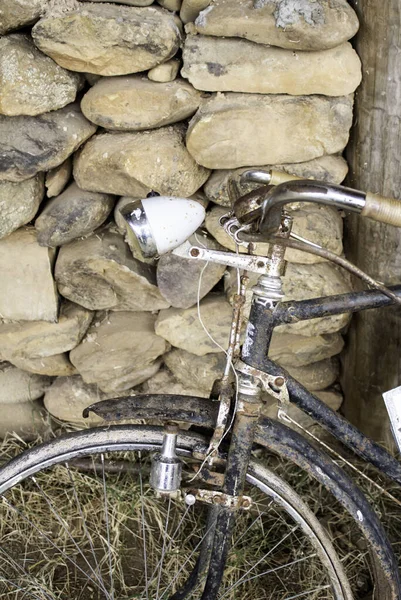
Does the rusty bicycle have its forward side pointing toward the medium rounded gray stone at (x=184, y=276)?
no

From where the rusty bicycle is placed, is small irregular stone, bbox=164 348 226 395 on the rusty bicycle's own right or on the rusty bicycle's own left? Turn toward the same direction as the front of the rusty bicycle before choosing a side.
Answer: on the rusty bicycle's own right

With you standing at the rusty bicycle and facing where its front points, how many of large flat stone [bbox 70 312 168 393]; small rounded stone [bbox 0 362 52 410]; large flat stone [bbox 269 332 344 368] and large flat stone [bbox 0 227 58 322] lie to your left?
0

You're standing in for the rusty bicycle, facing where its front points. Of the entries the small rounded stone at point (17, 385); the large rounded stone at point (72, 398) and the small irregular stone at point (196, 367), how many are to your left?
0

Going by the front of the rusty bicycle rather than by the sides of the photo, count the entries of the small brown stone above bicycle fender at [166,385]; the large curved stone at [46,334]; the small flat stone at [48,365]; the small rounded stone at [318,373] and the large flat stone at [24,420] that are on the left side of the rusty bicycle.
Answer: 0

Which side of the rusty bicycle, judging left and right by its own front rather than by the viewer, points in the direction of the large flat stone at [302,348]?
right

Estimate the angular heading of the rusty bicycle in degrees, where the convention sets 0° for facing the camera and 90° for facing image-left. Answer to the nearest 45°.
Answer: approximately 90°

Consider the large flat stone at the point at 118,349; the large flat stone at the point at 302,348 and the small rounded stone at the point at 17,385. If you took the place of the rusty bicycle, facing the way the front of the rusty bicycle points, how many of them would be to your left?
0
